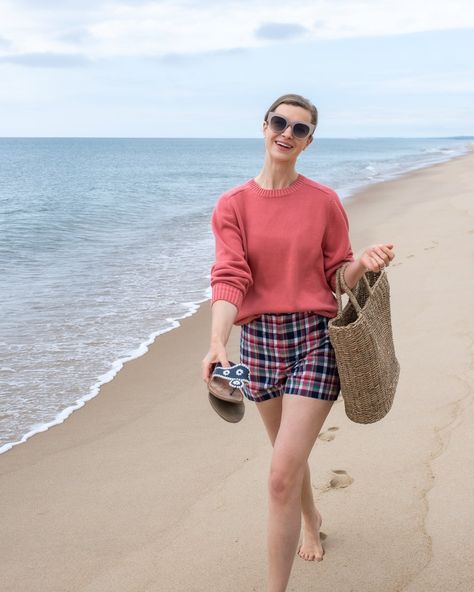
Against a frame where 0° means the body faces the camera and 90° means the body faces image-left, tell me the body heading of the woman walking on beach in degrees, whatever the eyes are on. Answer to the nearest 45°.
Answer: approximately 0°
